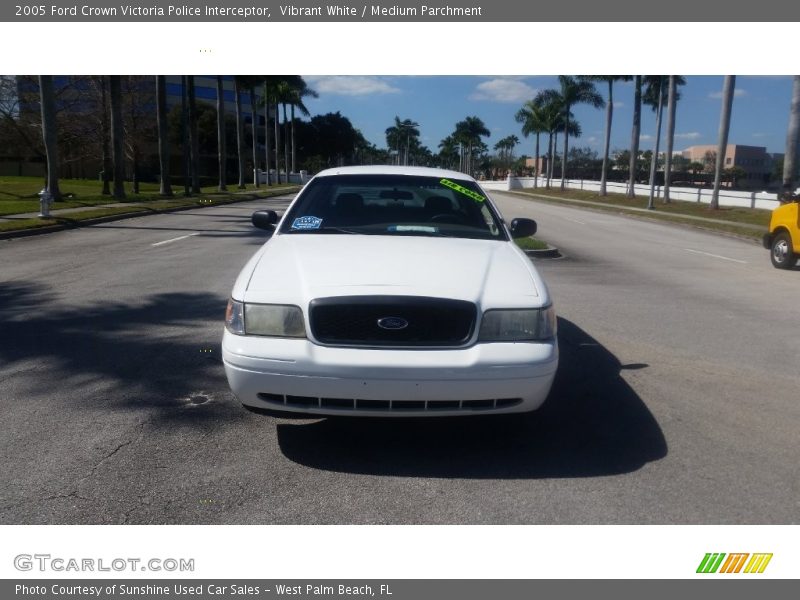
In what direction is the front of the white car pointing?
toward the camera

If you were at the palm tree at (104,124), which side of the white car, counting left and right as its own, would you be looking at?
back

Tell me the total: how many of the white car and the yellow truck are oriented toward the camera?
1

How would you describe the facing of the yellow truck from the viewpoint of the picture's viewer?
facing away from the viewer and to the left of the viewer

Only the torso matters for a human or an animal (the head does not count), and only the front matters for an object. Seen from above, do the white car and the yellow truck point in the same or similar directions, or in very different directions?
very different directions

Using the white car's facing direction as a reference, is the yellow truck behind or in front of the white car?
behind
